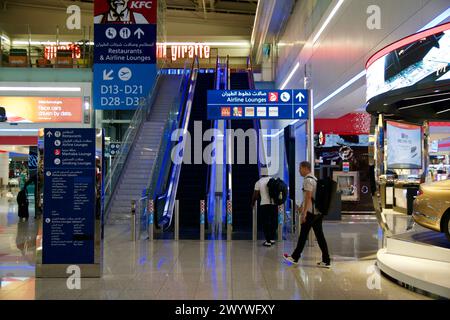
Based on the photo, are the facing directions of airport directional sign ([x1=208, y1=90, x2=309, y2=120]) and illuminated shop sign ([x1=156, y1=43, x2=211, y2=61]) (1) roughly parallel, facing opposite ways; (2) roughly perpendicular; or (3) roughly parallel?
roughly parallel

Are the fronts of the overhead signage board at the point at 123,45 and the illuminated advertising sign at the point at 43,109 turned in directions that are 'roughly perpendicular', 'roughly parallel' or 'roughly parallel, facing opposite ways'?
roughly parallel

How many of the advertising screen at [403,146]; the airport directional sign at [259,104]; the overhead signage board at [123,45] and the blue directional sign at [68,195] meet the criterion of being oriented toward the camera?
4

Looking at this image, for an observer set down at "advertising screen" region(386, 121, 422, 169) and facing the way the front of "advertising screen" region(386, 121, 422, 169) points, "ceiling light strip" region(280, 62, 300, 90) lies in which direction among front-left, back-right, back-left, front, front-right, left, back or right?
back-right

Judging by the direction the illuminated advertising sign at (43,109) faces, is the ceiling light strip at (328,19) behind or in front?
in front

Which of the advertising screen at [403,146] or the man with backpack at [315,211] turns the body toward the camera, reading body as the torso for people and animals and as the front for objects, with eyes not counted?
the advertising screen

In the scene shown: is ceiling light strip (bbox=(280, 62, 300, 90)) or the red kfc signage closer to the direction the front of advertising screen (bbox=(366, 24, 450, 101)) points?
the red kfc signage

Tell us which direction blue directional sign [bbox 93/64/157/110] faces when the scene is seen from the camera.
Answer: facing the viewer

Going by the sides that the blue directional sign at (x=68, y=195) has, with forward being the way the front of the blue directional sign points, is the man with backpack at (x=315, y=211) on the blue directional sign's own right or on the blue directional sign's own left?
on the blue directional sign's own left

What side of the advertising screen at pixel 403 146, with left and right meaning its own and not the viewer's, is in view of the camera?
front

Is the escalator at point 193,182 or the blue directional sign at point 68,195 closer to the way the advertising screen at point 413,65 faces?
the blue directional sign

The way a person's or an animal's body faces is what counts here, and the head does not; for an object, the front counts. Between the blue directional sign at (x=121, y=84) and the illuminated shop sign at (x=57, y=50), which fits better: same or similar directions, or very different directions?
same or similar directions

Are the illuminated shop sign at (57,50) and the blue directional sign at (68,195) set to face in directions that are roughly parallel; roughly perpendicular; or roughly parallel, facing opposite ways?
roughly parallel
